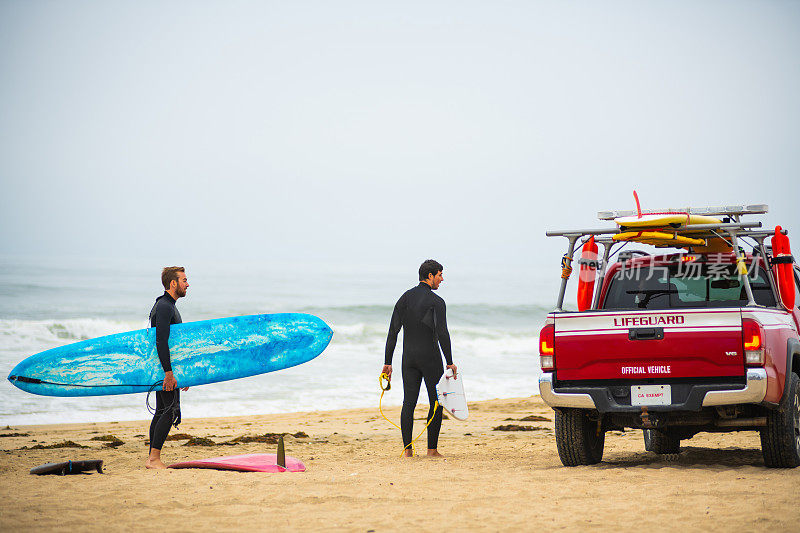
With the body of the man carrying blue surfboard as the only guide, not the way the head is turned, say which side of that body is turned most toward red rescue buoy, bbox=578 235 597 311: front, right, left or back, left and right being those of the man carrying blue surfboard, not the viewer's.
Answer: front

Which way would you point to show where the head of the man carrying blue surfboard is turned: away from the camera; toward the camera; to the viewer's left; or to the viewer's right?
to the viewer's right

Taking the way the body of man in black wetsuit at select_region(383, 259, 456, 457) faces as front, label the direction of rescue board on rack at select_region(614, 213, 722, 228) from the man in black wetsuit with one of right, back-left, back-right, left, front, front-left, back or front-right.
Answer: back-right

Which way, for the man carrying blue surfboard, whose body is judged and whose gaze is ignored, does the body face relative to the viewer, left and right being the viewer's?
facing to the right of the viewer

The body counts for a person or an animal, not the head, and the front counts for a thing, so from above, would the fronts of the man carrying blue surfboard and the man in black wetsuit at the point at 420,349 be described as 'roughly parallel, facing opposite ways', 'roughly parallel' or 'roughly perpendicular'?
roughly perpendicular

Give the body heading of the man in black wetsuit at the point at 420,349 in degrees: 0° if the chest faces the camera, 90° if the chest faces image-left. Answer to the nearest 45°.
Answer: approximately 180°

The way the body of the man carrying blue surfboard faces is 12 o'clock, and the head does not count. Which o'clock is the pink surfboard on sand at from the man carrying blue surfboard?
The pink surfboard on sand is roughly at 1 o'clock from the man carrying blue surfboard.

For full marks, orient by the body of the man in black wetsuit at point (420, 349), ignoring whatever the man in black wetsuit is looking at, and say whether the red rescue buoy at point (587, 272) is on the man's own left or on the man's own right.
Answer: on the man's own right

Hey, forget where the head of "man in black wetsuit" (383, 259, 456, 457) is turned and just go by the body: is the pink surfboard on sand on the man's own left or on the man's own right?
on the man's own left

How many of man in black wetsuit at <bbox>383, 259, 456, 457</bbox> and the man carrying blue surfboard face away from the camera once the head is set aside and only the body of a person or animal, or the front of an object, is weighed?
1

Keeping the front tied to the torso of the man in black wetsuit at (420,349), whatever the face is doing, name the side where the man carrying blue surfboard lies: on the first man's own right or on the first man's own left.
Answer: on the first man's own left

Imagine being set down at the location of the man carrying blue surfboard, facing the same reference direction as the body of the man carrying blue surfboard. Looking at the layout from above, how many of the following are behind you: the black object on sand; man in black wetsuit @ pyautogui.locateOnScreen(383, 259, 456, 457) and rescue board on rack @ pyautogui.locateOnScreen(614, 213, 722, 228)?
1

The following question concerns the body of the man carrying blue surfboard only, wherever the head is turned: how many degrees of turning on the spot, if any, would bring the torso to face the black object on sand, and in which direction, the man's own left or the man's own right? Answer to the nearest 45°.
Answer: approximately 180°
